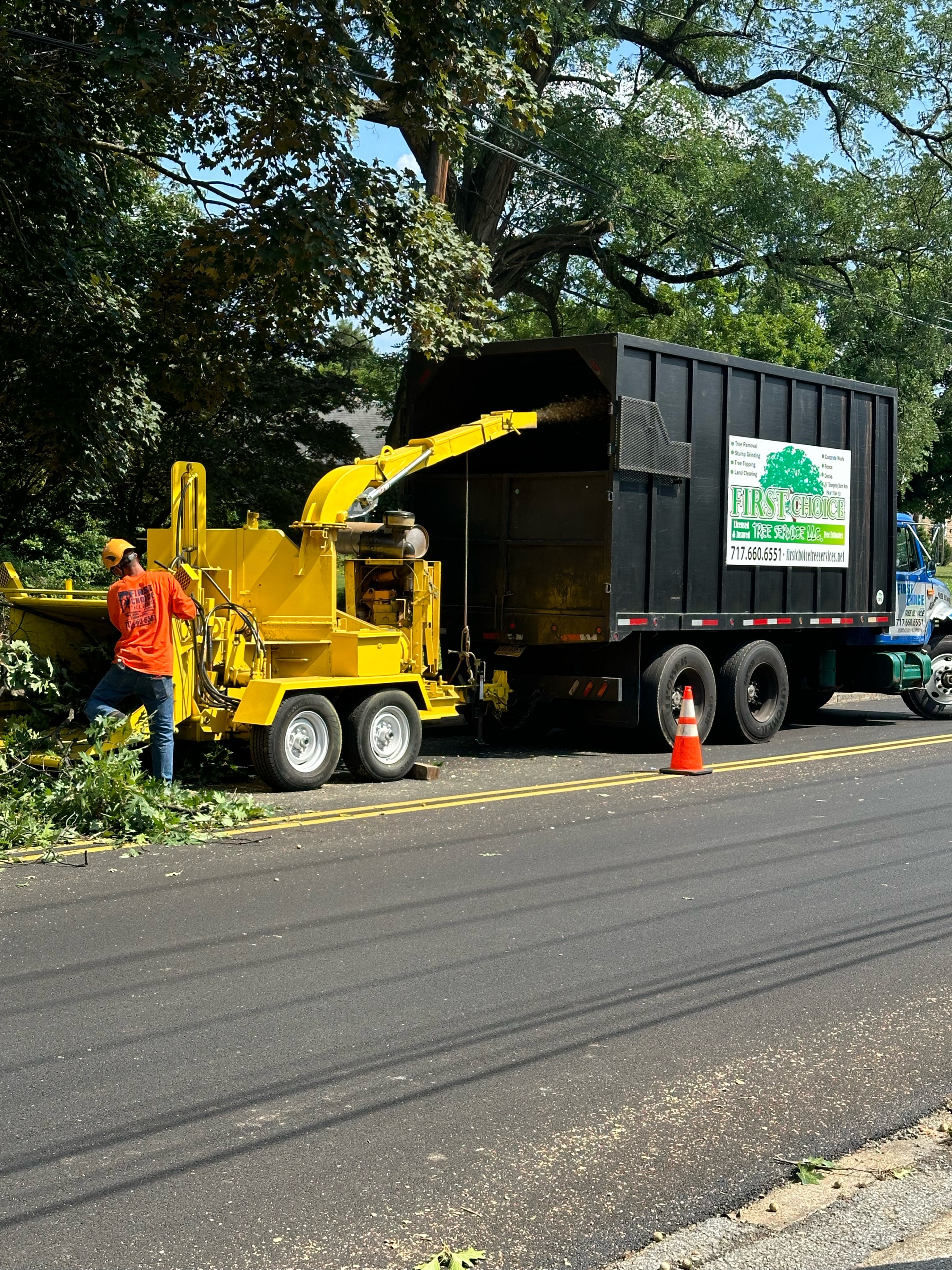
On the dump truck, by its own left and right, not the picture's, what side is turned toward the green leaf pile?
back

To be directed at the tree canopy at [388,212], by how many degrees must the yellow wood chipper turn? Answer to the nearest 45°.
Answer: approximately 45° to its left

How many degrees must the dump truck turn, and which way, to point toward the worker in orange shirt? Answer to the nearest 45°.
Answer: approximately 180°

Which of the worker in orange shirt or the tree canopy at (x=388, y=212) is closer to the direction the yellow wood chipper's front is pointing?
the tree canopy

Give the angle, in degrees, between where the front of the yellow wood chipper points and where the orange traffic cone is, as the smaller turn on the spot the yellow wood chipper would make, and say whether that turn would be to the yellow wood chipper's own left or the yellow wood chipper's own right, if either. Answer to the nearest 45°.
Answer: approximately 45° to the yellow wood chipper's own right

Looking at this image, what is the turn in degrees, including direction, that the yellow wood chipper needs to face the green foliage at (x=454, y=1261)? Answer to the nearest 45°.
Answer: approximately 135° to its right

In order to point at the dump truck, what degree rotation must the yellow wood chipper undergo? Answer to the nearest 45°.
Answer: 0° — it already faces it

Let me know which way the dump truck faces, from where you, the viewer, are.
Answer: facing away from the viewer and to the right of the viewer

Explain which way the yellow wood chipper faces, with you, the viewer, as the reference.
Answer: facing away from the viewer and to the right of the viewer
